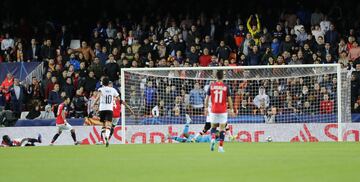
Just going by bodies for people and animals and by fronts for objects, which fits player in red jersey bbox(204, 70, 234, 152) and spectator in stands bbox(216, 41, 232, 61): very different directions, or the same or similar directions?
very different directions

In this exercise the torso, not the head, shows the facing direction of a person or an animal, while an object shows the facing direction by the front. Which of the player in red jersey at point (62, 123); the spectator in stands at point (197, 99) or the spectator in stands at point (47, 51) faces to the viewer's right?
the player in red jersey

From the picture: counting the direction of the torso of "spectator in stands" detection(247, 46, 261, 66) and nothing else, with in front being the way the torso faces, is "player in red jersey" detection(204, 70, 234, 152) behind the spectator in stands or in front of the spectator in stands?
in front

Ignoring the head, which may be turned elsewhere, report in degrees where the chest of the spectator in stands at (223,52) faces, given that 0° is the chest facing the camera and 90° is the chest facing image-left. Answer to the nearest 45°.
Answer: approximately 0°

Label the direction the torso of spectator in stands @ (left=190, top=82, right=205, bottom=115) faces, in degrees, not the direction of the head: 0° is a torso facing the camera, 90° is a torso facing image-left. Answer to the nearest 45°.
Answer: approximately 0°

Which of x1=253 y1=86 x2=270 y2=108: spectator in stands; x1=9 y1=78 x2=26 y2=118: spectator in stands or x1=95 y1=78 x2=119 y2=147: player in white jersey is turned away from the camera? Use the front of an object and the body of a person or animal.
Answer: the player in white jersey
